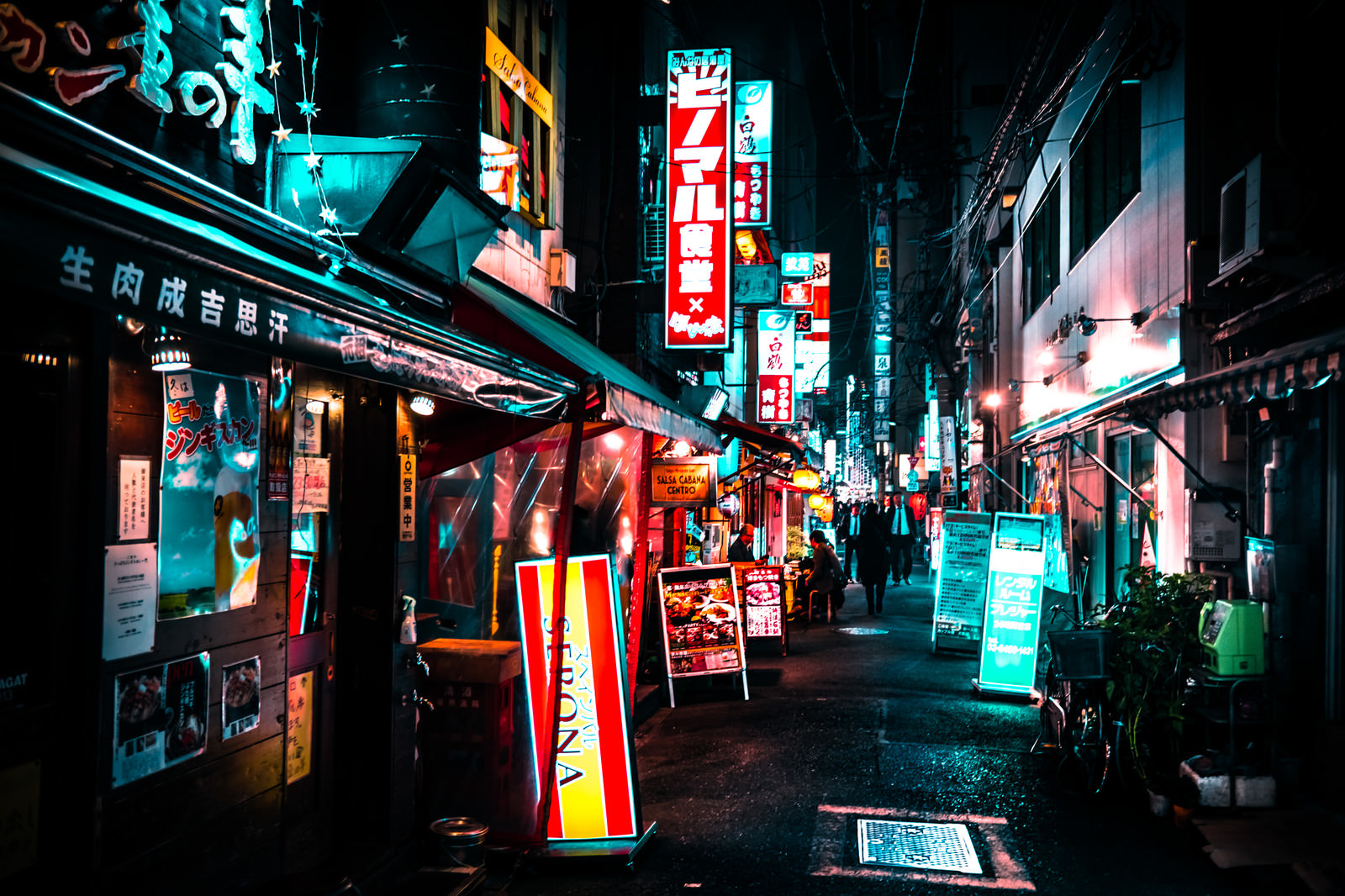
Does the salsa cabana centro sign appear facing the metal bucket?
yes

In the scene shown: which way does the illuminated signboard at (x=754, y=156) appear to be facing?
toward the camera

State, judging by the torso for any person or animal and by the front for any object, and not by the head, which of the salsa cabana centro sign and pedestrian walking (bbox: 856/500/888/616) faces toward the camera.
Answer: the salsa cabana centro sign

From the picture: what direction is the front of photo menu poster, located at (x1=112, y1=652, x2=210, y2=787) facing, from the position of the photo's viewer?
facing the viewer and to the right of the viewer

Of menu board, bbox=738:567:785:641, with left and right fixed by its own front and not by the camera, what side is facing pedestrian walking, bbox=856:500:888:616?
back

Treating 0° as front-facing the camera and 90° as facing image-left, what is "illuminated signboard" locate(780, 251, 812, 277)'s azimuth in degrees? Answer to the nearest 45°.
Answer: approximately 0°

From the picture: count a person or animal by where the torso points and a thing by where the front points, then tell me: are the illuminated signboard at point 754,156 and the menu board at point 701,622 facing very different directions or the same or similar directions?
same or similar directions

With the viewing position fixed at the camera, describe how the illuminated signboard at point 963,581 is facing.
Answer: facing the viewer

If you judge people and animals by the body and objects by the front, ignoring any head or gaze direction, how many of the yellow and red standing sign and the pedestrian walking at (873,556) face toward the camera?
1

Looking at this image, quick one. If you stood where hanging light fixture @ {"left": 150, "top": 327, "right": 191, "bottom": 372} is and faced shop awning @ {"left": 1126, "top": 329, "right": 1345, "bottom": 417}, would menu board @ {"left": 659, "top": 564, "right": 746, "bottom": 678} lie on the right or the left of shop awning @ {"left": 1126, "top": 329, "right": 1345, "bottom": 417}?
left

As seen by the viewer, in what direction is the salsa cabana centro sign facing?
toward the camera

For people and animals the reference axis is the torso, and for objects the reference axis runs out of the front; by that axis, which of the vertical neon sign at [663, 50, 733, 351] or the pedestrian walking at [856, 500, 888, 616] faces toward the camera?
the vertical neon sign

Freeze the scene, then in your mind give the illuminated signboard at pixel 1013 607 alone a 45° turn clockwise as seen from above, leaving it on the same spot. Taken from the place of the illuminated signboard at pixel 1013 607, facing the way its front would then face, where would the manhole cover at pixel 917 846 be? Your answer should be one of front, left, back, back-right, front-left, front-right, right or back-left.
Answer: front-left
